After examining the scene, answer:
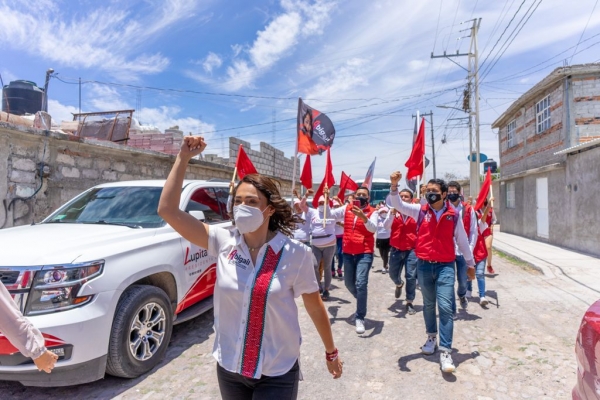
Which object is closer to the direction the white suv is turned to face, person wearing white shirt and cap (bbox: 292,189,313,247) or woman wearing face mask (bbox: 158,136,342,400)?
the woman wearing face mask

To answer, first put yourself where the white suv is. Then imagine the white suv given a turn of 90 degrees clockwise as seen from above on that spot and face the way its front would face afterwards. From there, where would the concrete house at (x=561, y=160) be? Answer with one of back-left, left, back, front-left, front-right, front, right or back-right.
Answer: back-right

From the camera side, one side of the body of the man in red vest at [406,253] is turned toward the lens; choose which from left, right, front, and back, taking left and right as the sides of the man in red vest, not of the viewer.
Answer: front

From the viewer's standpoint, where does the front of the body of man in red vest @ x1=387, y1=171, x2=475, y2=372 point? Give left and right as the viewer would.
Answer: facing the viewer

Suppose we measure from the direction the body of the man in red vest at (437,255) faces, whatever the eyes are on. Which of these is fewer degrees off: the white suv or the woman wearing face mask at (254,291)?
the woman wearing face mask

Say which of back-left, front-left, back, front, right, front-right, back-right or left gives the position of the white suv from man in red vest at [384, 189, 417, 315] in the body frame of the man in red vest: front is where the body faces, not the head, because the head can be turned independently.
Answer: front-right

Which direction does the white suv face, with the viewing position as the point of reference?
facing the viewer and to the left of the viewer

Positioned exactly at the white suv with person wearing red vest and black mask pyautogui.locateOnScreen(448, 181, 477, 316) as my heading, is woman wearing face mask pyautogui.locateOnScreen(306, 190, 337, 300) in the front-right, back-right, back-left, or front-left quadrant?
front-left

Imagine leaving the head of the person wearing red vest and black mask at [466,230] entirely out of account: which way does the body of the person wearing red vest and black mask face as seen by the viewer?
toward the camera

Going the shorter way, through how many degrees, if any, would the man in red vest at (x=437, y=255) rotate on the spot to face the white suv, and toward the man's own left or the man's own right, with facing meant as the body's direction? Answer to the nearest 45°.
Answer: approximately 45° to the man's own right

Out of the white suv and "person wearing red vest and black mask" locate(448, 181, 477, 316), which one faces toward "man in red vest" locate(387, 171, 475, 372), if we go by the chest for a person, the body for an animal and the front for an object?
the person wearing red vest and black mask
